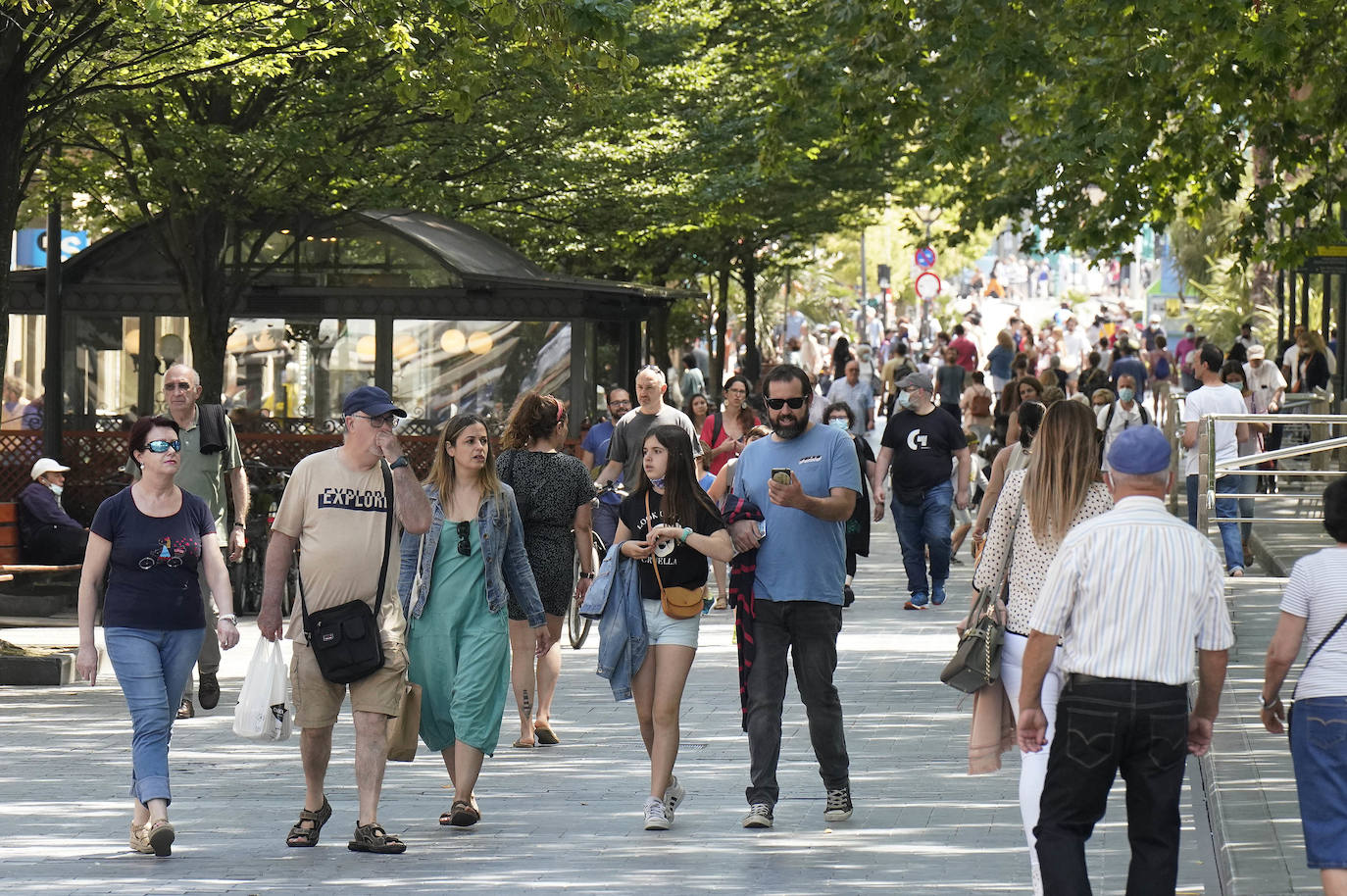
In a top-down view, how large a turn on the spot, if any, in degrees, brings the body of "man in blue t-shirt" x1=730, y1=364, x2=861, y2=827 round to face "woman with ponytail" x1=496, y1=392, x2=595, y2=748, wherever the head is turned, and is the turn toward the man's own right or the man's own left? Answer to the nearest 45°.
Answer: approximately 135° to the man's own right

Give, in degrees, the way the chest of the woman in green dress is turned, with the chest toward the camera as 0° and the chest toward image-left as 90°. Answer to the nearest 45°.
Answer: approximately 0°

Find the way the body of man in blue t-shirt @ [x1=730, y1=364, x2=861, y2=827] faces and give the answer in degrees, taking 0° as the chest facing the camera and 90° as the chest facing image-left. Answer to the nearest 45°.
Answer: approximately 0°

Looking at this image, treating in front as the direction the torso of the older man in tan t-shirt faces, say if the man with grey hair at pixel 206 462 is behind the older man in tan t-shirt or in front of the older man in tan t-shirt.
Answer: behind

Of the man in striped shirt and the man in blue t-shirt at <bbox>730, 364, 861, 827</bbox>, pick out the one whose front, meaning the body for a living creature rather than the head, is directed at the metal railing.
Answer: the man in striped shirt

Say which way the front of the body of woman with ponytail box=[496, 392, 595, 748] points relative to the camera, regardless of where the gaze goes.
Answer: away from the camera

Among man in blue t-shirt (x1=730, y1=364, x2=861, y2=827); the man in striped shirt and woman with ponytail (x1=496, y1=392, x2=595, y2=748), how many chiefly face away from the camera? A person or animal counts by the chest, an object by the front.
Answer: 2

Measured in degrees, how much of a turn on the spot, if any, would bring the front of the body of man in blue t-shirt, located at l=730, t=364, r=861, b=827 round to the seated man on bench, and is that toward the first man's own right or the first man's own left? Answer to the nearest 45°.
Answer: approximately 135° to the first man's own right
